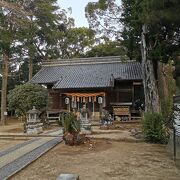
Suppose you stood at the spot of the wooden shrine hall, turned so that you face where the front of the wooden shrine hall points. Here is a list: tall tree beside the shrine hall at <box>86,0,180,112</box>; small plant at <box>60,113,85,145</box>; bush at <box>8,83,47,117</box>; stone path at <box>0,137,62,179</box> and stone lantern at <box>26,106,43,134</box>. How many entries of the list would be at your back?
0

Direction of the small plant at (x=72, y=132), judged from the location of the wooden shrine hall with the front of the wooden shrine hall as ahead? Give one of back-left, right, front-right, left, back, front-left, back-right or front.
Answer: front

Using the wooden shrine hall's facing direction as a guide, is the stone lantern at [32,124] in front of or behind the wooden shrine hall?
in front

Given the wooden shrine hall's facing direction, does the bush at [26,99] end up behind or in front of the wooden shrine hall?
in front

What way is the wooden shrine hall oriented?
toward the camera

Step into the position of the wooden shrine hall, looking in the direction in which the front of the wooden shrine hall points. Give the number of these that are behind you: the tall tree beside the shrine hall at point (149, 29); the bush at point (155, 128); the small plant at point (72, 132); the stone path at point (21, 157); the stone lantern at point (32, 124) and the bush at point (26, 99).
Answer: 0

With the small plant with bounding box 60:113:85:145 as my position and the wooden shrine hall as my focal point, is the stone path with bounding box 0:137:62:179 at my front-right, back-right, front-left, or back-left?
back-left

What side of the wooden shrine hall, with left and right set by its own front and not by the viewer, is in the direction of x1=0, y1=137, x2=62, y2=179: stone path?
front

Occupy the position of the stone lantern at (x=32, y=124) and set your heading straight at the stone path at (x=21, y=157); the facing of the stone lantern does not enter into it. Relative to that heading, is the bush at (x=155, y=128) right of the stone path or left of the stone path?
left
